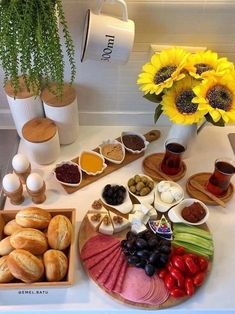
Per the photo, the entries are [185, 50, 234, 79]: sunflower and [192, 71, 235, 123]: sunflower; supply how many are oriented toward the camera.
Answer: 2

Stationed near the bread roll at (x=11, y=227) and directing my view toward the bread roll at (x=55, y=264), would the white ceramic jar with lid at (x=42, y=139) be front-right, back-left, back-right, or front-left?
back-left

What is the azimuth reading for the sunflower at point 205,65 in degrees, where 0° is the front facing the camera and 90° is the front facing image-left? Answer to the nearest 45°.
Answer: approximately 0°

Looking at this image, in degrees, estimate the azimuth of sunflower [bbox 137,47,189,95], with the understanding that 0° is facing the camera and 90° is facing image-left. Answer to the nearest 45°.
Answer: approximately 45°
